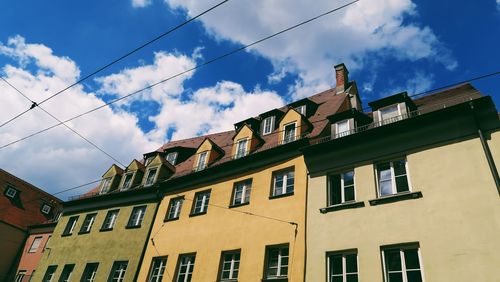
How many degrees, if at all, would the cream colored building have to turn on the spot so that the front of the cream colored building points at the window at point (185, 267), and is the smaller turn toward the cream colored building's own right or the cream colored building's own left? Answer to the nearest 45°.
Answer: approximately 45° to the cream colored building's own right

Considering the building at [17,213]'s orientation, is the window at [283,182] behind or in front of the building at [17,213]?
in front

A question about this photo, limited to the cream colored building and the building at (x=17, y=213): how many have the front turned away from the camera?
0

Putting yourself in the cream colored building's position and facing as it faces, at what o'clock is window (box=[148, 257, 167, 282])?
The window is roughly at 2 o'clock from the cream colored building.

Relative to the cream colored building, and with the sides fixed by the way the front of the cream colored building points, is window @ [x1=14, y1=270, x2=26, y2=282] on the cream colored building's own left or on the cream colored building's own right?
on the cream colored building's own right

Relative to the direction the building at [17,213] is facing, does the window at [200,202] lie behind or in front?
in front

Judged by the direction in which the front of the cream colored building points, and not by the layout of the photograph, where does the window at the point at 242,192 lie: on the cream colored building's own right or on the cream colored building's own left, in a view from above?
on the cream colored building's own right

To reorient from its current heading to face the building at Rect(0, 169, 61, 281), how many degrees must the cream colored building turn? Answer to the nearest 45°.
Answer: approximately 45° to its right
